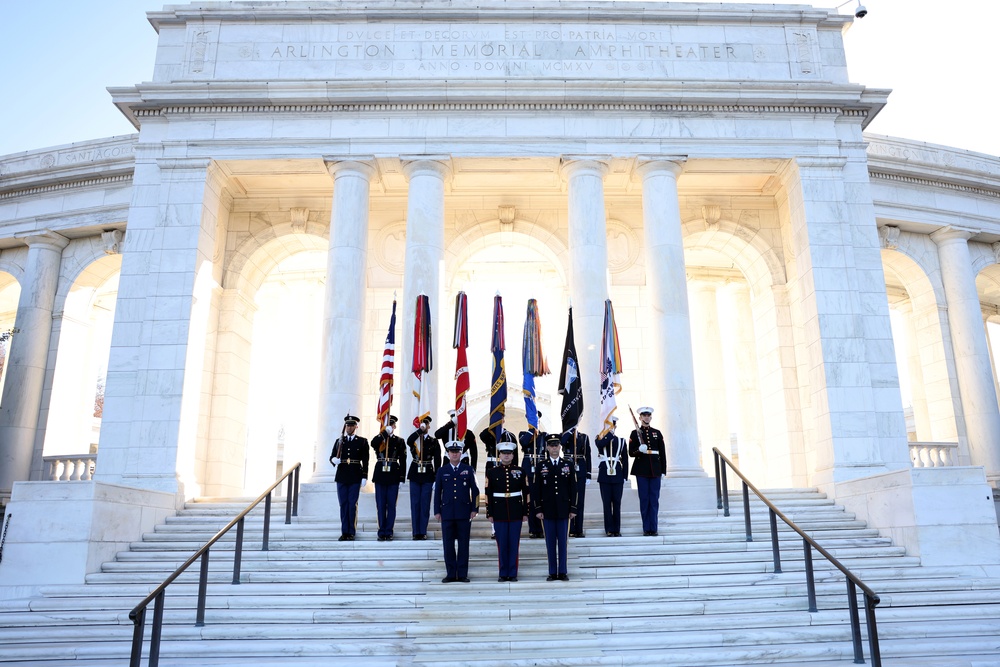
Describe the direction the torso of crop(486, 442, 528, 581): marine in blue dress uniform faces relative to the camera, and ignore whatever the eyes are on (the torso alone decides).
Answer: toward the camera

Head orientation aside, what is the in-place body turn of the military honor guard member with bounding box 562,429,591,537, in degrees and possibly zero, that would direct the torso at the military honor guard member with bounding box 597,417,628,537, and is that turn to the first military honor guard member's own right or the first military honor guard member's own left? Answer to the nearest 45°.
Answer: approximately 135° to the first military honor guard member's own left

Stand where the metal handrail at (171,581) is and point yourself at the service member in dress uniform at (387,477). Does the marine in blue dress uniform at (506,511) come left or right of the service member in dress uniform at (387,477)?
right

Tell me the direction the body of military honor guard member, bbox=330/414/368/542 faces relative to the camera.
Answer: toward the camera

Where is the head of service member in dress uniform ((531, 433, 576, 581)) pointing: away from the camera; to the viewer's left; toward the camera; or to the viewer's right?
toward the camera

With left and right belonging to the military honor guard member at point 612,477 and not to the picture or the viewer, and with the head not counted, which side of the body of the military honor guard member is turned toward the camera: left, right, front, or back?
front

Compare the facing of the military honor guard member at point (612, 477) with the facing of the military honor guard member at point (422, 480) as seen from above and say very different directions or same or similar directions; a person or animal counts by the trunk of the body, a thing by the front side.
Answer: same or similar directions

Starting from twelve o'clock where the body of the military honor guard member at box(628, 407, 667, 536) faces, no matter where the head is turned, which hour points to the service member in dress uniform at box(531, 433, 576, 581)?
The service member in dress uniform is roughly at 1 o'clock from the military honor guard member.

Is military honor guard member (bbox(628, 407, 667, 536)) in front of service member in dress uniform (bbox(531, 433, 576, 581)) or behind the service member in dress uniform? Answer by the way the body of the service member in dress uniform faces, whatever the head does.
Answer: behind

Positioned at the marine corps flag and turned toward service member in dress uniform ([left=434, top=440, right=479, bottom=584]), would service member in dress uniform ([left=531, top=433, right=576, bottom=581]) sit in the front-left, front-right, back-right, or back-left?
front-left

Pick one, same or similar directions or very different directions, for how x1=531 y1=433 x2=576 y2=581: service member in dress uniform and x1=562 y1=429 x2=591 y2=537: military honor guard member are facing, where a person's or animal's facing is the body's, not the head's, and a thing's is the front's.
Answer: same or similar directions

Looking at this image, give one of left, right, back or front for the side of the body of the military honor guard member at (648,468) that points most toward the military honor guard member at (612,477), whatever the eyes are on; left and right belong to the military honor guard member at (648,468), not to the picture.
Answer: right

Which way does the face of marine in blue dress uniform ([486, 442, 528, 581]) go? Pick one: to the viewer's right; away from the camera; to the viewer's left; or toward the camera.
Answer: toward the camera

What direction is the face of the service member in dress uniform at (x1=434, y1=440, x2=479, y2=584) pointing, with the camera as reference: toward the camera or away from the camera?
toward the camera

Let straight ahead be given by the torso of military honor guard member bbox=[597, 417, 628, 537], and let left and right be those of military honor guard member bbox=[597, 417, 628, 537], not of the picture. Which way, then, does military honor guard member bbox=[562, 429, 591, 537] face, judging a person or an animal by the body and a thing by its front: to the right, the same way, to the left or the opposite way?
the same way

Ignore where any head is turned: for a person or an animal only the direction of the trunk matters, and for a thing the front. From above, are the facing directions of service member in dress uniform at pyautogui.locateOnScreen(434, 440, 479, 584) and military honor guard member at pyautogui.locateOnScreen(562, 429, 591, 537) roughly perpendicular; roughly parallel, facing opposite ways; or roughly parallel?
roughly parallel
